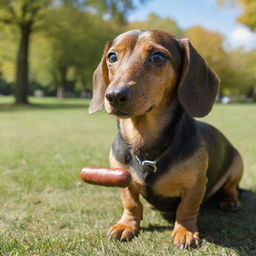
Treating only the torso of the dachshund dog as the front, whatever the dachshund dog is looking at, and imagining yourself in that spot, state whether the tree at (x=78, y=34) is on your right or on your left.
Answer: on your right

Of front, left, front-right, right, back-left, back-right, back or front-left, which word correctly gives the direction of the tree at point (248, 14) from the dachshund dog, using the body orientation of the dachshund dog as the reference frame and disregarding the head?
back-right

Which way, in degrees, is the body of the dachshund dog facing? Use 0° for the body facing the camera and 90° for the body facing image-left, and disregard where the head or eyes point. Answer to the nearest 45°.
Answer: approximately 45°

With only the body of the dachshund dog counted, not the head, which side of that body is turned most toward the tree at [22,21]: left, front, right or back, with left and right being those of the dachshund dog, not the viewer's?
right
